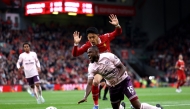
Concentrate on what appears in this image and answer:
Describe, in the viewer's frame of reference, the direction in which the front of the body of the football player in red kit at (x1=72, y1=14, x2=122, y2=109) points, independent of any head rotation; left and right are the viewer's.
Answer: facing the viewer and to the left of the viewer
